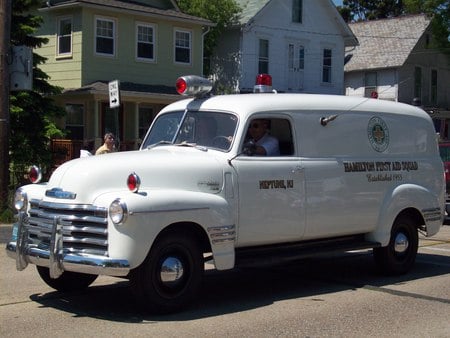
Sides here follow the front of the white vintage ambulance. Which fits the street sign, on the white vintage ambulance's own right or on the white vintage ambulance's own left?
on the white vintage ambulance's own right

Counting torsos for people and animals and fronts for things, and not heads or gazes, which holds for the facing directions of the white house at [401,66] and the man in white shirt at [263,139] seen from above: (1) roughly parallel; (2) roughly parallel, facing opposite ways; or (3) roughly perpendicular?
roughly perpendicular

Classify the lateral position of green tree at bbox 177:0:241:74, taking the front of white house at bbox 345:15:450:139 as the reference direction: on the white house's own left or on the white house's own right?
on the white house's own right

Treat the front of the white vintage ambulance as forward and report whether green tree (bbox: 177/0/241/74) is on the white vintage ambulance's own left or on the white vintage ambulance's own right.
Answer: on the white vintage ambulance's own right

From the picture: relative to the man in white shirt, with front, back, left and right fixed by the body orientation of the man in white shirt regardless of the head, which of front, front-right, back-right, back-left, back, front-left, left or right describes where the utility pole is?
right

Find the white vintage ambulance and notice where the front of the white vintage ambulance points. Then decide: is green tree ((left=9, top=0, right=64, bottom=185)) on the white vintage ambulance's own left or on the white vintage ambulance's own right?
on the white vintage ambulance's own right

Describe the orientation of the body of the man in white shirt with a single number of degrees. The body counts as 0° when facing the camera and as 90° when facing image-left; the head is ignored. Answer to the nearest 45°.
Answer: approximately 45°

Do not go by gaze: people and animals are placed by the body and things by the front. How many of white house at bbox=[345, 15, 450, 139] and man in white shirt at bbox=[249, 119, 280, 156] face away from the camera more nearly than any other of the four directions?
0

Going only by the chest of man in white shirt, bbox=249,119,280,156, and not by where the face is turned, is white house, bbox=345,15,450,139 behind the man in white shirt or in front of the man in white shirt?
behind

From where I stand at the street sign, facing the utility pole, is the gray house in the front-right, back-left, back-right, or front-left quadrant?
back-right

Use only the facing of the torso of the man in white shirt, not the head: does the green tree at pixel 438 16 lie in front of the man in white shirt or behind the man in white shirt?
behind
